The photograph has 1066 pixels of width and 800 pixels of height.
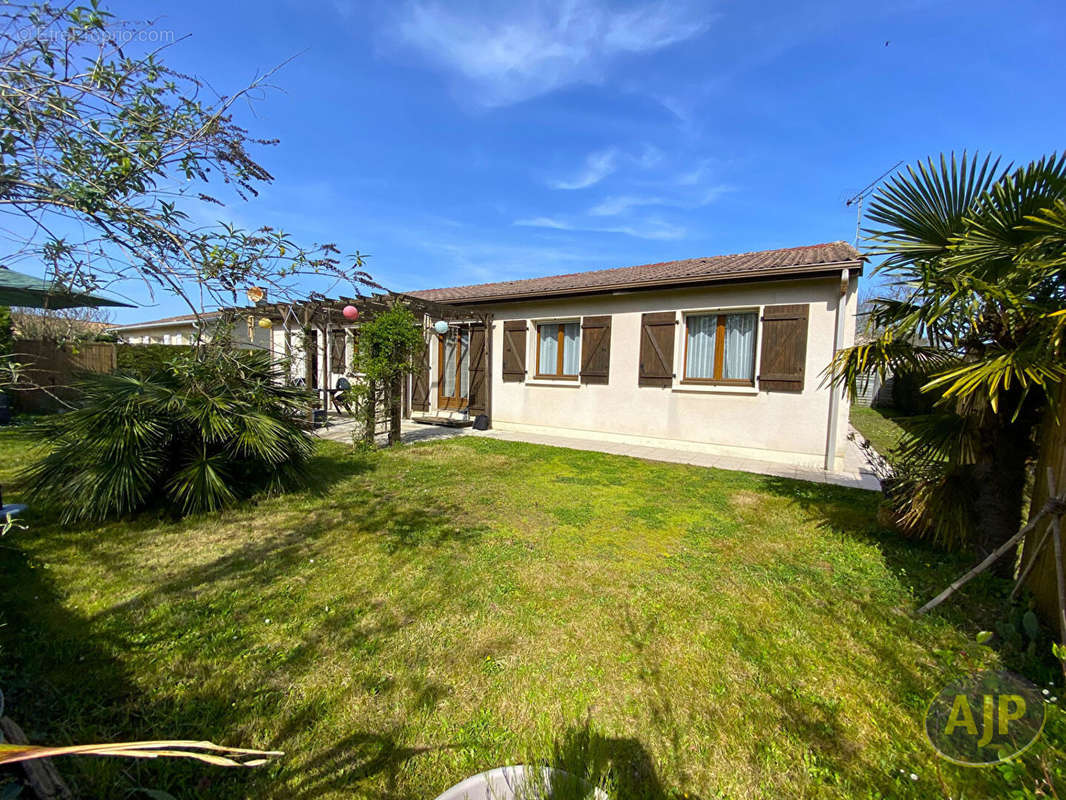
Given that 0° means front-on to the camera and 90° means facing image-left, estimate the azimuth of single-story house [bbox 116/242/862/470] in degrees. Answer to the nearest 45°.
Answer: approximately 45°

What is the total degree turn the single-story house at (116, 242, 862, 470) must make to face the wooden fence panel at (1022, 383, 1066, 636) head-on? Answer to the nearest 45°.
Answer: approximately 45° to its left

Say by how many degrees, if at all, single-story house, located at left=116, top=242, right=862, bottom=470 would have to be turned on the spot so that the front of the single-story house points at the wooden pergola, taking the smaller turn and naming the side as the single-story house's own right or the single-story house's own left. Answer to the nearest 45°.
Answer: approximately 90° to the single-story house's own right

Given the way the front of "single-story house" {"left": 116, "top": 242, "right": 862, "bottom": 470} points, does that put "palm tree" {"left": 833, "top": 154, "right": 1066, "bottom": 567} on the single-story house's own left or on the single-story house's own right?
on the single-story house's own left

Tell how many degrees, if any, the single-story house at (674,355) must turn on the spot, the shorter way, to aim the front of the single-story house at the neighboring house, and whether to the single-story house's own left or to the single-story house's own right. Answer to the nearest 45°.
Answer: approximately 90° to the single-story house's own right

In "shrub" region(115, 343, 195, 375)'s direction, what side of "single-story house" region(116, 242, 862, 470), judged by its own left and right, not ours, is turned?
right

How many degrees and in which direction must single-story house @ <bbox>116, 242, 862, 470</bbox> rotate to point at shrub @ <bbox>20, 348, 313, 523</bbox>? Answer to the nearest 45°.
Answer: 0° — it already faces it
